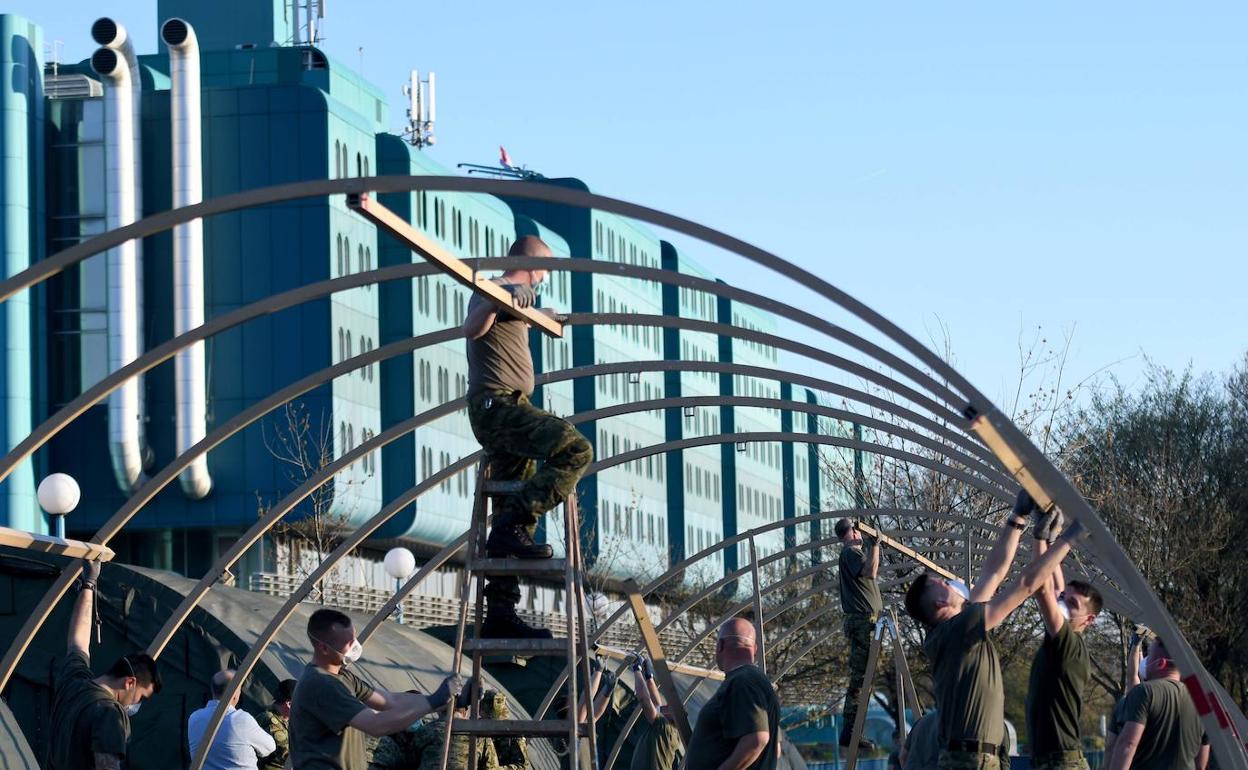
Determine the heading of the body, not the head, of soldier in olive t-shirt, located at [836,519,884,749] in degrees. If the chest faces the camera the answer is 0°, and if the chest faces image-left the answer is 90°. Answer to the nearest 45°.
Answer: approximately 270°

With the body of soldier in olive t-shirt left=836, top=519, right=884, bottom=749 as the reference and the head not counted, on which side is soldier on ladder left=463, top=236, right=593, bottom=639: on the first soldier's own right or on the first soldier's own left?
on the first soldier's own right

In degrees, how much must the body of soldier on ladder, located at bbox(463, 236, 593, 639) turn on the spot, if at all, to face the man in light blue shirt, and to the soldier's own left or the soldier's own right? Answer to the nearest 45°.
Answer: approximately 135° to the soldier's own left

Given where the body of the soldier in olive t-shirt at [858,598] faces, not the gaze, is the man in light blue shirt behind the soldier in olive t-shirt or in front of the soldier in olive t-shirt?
behind
